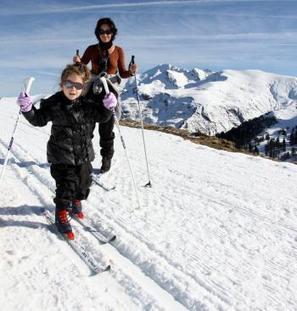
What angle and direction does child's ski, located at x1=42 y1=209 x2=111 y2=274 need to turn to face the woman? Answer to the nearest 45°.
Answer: approximately 135° to its left

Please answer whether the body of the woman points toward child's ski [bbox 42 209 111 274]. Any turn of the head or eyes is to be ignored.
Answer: yes

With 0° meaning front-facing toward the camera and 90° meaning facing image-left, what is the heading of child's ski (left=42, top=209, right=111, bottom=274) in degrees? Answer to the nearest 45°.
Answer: approximately 315°

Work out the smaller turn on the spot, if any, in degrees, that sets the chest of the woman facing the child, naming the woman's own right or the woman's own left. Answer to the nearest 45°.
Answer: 0° — they already face them

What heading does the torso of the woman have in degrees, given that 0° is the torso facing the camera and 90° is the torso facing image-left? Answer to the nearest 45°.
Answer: approximately 0°
